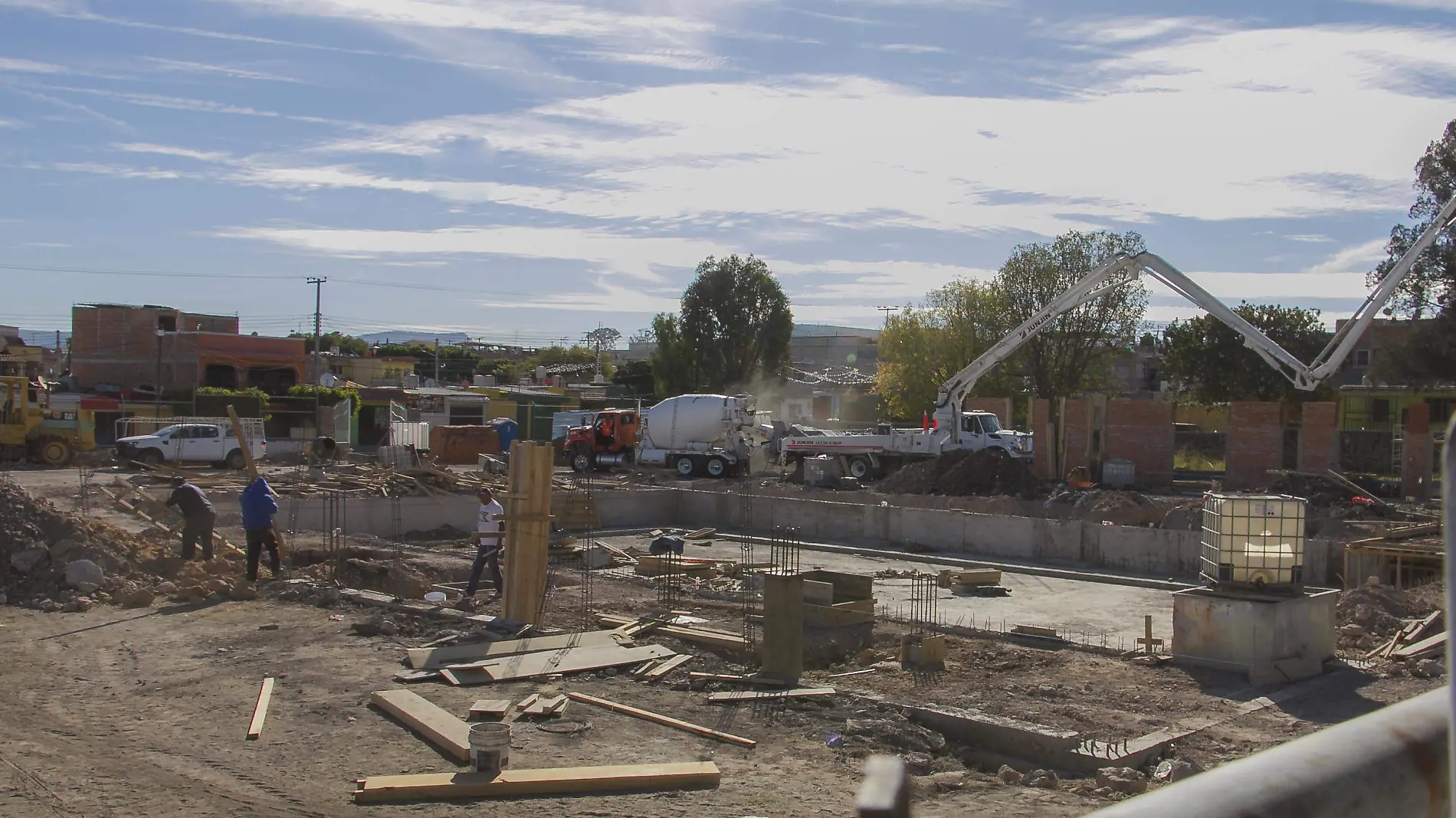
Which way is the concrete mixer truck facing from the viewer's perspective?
to the viewer's left

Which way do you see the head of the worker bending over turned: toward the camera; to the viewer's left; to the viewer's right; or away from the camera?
to the viewer's left

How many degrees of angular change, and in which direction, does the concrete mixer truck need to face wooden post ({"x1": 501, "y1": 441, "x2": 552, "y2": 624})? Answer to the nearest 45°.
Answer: approximately 90° to its left

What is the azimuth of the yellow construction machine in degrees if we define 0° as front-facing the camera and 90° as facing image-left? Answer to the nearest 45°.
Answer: approximately 90°

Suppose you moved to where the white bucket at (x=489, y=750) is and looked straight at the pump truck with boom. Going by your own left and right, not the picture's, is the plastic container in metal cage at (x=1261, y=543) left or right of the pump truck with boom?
right

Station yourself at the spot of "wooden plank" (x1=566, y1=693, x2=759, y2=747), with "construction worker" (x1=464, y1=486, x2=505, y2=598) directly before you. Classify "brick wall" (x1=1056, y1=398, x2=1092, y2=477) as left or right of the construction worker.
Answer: right

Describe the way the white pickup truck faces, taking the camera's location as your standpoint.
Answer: facing to the left of the viewer
